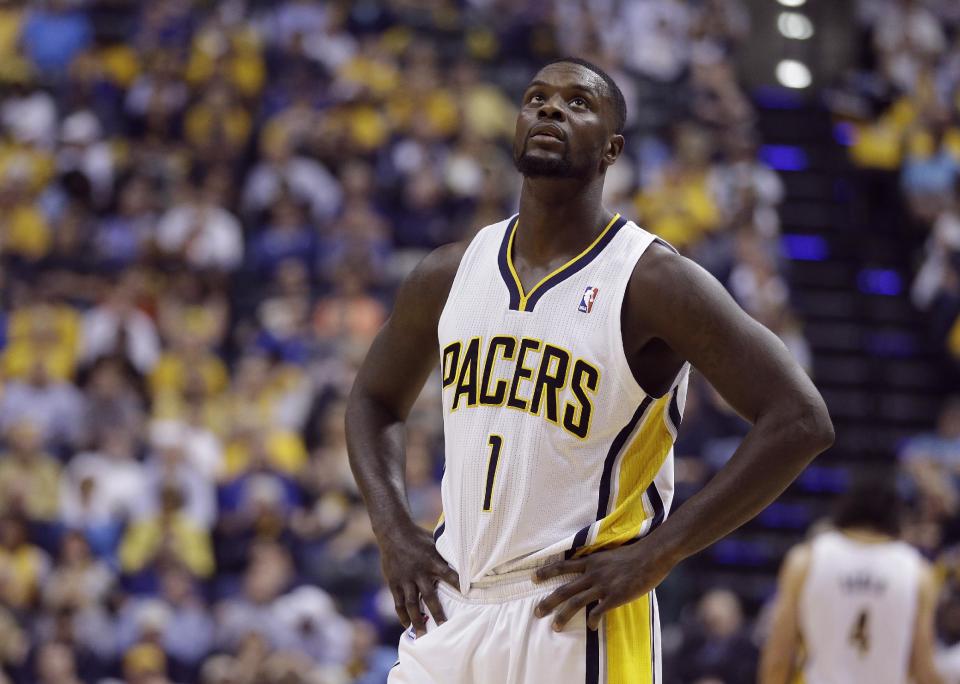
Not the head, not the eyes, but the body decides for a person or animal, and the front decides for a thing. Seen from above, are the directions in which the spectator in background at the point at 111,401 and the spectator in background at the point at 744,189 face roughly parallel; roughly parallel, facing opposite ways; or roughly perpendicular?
roughly parallel

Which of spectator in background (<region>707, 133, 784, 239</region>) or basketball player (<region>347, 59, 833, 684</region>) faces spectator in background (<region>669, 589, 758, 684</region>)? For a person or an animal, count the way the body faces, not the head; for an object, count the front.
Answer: spectator in background (<region>707, 133, 784, 239</region>)

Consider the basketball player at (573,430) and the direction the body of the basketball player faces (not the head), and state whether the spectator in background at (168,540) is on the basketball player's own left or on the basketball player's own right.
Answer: on the basketball player's own right

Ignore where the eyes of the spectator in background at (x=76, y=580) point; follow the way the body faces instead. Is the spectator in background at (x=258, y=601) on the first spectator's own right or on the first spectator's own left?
on the first spectator's own left

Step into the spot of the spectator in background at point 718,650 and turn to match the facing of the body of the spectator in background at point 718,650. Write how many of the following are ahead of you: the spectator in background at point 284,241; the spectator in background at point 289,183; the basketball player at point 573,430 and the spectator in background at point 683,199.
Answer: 1

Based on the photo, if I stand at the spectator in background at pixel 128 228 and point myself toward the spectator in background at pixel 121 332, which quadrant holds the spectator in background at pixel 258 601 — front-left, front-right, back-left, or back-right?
front-left

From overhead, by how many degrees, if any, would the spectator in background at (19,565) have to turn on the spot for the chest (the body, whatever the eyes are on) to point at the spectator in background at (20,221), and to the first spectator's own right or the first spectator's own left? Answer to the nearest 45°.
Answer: approximately 180°

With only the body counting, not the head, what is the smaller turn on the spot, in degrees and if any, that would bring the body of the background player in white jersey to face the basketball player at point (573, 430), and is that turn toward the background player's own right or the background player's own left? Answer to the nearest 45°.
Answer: approximately 180°

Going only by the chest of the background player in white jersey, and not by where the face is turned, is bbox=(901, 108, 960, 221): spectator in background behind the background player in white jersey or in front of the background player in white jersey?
in front

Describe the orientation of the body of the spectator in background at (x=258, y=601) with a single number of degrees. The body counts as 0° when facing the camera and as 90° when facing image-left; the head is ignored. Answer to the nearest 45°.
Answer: approximately 0°

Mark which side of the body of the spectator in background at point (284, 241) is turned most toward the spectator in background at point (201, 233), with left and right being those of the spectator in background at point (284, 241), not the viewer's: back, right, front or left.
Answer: right

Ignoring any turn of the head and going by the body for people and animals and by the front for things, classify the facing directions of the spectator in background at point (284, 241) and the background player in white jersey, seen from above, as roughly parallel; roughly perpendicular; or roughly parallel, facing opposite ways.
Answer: roughly parallel, facing opposite ways

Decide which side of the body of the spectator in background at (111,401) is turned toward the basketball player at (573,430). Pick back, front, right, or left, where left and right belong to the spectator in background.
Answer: front

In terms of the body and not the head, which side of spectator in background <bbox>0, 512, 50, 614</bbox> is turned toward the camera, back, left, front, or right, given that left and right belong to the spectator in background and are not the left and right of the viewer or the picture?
front

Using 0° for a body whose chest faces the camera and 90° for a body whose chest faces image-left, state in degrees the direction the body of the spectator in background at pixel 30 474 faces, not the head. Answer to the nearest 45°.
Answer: approximately 0°

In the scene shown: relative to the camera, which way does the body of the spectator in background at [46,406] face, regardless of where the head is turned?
toward the camera

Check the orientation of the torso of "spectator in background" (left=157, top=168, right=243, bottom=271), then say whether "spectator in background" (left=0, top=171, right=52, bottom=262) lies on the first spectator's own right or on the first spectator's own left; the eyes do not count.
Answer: on the first spectator's own right

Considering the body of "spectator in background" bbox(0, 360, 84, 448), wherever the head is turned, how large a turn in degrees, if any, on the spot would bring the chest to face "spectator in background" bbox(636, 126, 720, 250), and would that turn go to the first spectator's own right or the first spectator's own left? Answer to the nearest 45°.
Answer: approximately 90° to the first spectator's own left

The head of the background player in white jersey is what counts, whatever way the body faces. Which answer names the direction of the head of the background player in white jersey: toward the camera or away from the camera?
away from the camera

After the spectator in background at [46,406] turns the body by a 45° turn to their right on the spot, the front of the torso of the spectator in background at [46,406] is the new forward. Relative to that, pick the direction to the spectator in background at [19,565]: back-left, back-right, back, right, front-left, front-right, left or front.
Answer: front-left

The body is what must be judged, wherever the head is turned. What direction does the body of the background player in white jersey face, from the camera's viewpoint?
away from the camera
